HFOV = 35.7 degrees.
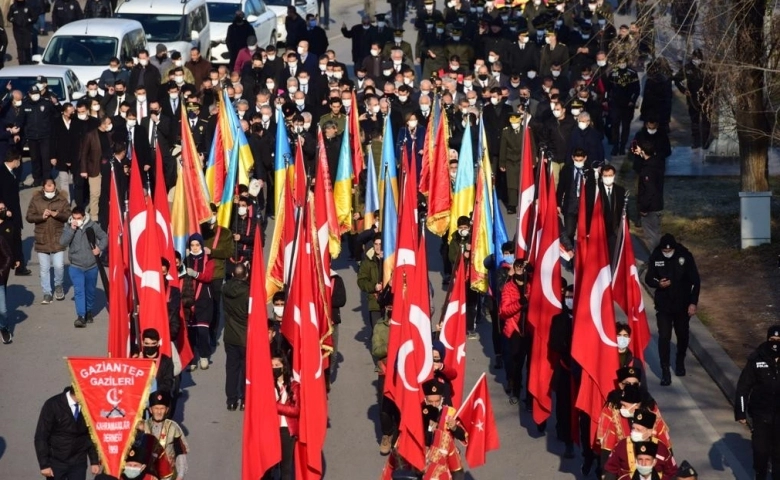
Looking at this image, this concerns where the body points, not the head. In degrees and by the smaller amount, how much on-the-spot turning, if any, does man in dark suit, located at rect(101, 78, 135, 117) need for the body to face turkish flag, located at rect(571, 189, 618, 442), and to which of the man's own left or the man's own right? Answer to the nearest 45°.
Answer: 0° — they already face it

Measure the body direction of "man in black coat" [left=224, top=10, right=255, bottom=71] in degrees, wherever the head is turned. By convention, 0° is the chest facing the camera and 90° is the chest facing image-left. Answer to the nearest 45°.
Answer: approximately 0°

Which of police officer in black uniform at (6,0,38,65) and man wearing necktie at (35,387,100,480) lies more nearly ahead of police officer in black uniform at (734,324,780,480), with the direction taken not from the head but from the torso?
the man wearing necktie

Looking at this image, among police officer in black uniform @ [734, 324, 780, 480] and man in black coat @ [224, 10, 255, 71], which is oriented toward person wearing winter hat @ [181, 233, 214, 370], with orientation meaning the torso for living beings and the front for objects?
the man in black coat

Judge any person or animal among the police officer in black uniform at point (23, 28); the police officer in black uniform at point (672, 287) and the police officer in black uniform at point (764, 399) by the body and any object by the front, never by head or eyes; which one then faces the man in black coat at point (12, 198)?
the police officer in black uniform at point (23, 28)

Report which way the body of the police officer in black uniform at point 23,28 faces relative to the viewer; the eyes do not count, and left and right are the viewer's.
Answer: facing the viewer

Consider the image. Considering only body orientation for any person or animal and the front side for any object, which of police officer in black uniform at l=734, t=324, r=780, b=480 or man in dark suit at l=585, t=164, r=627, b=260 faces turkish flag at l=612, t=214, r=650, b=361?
the man in dark suit

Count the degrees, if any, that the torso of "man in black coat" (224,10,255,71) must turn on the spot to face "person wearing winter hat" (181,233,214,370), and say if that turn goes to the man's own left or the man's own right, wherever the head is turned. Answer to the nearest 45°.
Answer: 0° — they already face them

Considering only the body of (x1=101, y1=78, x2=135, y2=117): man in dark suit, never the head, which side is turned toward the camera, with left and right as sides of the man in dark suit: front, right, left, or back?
front

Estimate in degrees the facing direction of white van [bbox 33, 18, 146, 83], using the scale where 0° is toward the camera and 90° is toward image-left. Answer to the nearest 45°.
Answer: approximately 45°

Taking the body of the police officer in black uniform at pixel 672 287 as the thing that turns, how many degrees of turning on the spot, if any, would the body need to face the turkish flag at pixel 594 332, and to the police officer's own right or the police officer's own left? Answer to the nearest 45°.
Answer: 0° — they already face it

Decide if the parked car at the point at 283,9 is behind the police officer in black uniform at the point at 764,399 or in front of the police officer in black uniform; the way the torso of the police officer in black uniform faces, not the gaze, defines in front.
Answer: behind

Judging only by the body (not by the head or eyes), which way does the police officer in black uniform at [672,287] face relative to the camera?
toward the camera
